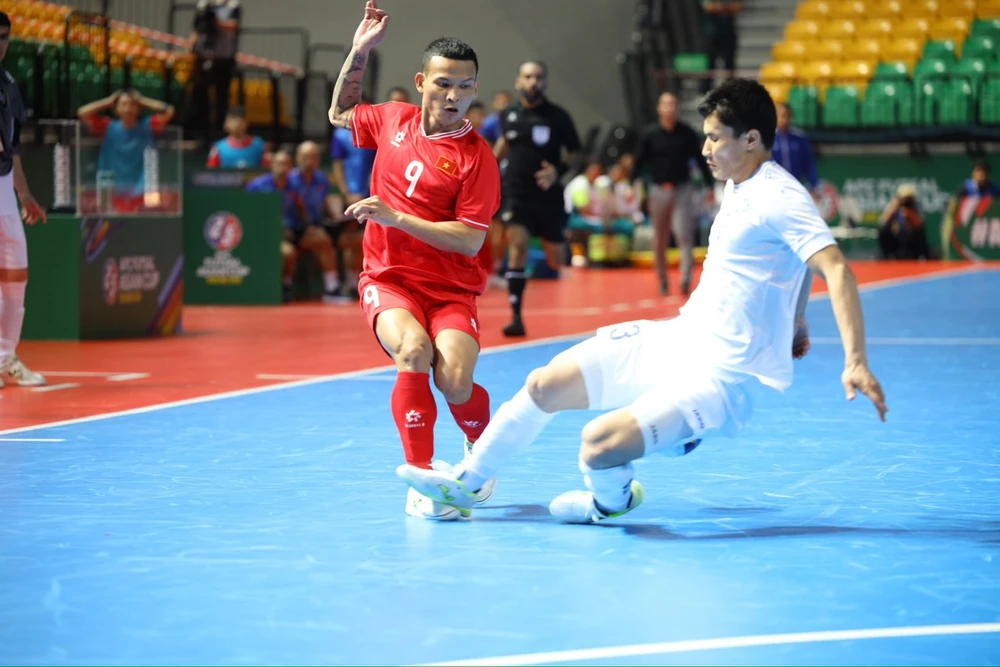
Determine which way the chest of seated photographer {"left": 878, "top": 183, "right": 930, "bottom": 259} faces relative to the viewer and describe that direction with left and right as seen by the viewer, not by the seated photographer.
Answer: facing the viewer

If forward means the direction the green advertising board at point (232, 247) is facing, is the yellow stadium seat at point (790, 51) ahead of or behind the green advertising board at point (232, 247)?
behind

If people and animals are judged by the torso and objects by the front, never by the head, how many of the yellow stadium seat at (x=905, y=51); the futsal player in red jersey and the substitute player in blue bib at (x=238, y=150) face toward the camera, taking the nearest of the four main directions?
3

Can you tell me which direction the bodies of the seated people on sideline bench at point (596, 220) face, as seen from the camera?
toward the camera

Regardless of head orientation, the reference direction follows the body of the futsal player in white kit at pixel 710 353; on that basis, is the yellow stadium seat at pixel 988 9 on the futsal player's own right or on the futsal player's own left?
on the futsal player's own right

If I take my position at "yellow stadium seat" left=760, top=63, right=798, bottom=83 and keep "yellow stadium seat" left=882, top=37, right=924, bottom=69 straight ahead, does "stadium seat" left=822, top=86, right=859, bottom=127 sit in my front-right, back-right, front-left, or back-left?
front-right

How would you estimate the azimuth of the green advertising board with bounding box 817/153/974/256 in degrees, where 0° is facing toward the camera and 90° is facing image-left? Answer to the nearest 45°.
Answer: approximately 0°

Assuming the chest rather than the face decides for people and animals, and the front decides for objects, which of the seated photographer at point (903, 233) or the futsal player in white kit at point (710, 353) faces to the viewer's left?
the futsal player in white kit

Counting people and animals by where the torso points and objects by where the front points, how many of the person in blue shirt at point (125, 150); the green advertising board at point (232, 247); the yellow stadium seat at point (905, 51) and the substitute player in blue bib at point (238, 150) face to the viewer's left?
0

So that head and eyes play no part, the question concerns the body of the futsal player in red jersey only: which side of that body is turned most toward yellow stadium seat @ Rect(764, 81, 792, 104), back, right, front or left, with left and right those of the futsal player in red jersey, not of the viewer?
back

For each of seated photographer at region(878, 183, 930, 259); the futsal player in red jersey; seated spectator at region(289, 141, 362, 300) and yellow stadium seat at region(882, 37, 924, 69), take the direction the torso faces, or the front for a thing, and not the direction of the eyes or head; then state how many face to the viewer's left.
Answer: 0

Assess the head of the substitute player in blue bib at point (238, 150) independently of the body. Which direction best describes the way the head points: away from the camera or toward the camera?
toward the camera

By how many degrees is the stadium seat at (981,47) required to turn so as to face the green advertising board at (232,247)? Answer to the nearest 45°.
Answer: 0° — it already faces it

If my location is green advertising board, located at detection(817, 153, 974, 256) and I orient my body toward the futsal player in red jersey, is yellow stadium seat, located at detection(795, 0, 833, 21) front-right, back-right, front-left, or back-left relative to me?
back-right

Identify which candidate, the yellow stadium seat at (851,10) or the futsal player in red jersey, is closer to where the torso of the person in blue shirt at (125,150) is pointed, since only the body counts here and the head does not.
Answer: the futsal player in red jersey

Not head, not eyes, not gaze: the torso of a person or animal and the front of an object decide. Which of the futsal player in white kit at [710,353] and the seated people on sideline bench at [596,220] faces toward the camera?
the seated people on sideline bench

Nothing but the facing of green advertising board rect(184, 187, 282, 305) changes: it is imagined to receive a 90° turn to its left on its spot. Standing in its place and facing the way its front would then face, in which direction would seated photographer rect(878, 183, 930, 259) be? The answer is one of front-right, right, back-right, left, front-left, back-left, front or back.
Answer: front-left

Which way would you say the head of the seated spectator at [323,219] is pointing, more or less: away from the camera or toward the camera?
toward the camera
